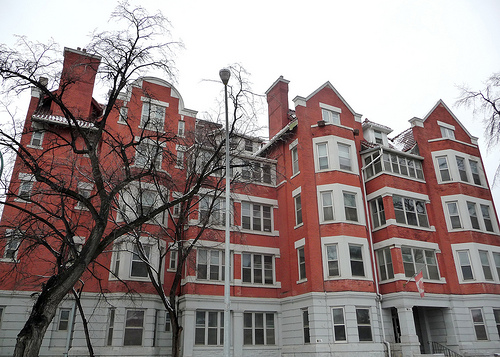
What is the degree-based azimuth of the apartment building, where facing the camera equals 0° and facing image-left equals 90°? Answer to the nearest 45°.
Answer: approximately 0°
